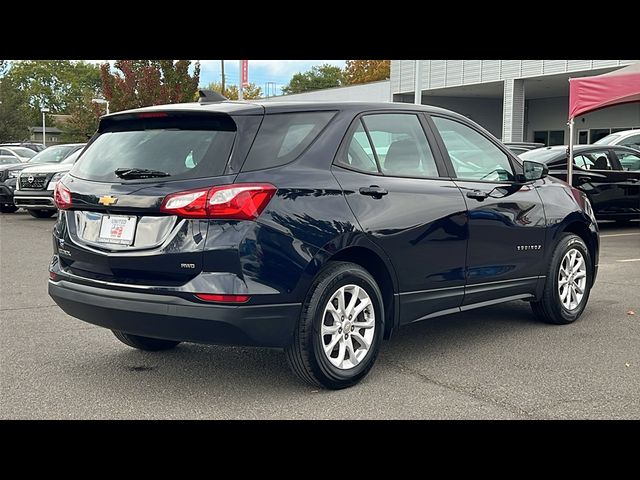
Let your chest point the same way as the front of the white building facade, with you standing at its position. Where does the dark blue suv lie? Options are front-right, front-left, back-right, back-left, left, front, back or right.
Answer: front-left

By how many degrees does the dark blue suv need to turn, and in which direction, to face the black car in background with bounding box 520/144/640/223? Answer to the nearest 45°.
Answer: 0° — it already faces it

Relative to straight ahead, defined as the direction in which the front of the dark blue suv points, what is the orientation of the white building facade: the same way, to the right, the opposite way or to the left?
the opposite way

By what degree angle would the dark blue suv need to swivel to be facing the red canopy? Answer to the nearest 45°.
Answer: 0° — it already faces it

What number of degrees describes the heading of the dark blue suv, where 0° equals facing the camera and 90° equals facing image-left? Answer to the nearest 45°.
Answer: approximately 225°

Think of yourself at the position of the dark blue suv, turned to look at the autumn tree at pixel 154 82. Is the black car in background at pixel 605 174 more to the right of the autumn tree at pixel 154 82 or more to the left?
right

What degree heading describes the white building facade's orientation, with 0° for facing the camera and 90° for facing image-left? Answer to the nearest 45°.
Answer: approximately 45°

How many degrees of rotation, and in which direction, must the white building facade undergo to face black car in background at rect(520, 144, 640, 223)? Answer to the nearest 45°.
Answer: approximately 45° to its left

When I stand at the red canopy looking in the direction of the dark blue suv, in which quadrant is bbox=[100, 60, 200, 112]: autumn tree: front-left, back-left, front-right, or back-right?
back-right

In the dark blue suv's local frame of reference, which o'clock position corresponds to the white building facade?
The white building facade is roughly at 11 o'clock from the dark blue suv.

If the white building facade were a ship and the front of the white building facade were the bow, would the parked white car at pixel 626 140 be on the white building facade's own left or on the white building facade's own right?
on the white building facade's own left
